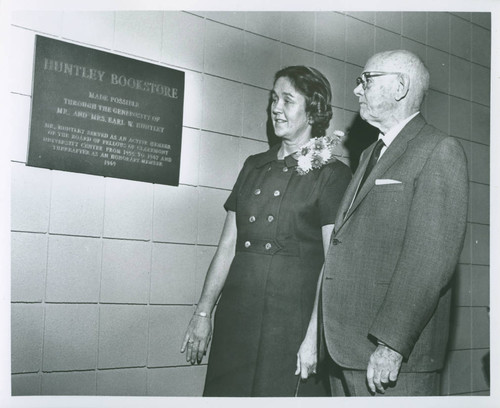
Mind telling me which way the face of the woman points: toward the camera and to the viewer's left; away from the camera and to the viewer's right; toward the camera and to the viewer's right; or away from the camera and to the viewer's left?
toward the camera and to the viewer's left

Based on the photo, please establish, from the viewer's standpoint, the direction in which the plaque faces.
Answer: facing the viewer and to the right of the viewer

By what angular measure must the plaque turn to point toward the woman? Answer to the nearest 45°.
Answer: approximately 45° to its left

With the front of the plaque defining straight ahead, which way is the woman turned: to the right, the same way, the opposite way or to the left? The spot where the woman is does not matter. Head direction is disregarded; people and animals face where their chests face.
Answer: to the right

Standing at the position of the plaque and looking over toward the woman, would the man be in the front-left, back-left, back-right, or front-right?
front-right

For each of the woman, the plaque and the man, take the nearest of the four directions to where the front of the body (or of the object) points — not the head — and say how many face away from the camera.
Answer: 0

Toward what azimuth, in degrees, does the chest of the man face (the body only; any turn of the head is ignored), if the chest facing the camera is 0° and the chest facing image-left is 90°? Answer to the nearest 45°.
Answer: approximately 45°

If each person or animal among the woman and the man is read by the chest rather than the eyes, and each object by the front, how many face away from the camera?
0

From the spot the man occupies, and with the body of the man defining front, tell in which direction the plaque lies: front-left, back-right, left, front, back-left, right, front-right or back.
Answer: front-right

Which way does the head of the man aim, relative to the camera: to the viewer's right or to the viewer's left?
to the viewer's left
